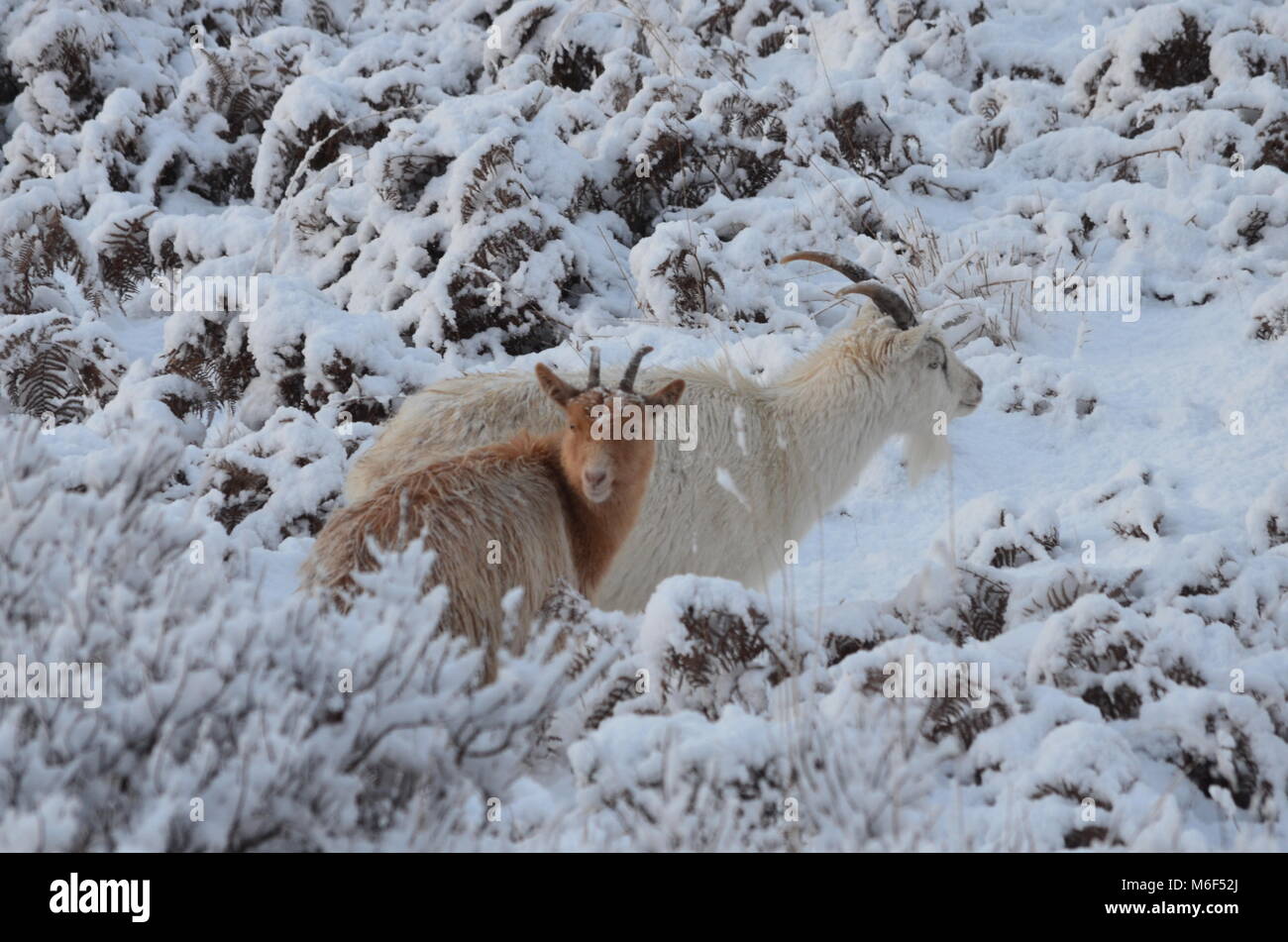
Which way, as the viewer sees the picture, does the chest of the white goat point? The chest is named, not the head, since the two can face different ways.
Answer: to the viewer's right

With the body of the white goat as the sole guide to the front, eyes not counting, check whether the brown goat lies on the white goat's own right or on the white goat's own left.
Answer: on the white goat's own right
